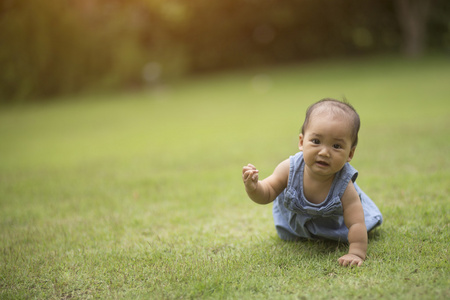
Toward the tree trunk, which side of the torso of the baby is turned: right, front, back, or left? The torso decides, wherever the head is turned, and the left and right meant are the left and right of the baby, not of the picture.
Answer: back

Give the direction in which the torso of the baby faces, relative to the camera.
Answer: toward the camera
